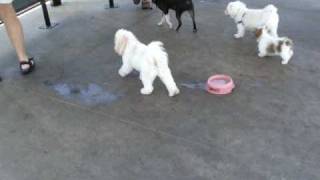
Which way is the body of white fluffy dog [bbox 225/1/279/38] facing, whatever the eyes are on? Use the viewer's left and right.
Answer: facing to the left of the viewer

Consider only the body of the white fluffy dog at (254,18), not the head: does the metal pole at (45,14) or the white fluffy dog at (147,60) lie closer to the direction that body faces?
the metal pole

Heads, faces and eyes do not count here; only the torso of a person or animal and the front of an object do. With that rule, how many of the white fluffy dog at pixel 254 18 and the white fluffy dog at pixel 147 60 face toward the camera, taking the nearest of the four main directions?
0

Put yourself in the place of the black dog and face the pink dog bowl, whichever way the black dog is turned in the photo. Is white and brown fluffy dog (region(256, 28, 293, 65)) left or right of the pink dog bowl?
left

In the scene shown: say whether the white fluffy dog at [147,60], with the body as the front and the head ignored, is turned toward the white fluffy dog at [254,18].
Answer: no

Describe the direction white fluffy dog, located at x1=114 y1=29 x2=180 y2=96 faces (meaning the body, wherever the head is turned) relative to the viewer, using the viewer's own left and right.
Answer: facing away from the viewer and to the left of the viewer

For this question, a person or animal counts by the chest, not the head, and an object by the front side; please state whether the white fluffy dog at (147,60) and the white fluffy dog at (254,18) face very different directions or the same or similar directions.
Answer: same or similar directions

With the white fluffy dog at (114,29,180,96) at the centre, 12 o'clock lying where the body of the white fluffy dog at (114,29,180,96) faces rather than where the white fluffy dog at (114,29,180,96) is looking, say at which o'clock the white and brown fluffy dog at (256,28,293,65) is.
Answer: the white and brown fluffy dog at (256,28,293,65) is roughly at 4 o'clock from the white fluffy dog at (114,29,180,96).
